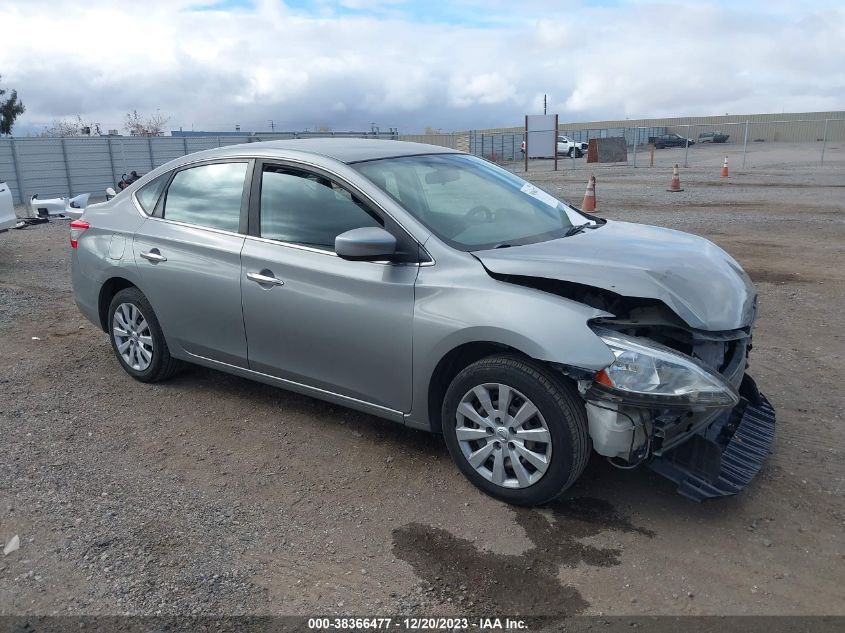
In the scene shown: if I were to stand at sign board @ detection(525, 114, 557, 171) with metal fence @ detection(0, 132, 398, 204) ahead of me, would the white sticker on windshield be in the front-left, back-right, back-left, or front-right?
front-left

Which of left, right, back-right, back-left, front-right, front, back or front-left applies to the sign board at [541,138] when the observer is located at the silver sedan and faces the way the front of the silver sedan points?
back-left

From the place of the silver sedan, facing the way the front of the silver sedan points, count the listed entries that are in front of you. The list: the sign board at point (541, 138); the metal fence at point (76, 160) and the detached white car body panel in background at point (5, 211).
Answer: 0

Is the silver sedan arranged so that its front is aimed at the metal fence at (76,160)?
no

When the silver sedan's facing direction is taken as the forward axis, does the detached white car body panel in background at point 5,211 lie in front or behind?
behind

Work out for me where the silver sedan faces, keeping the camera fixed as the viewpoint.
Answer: facing the viewer and to the right of the viewer
